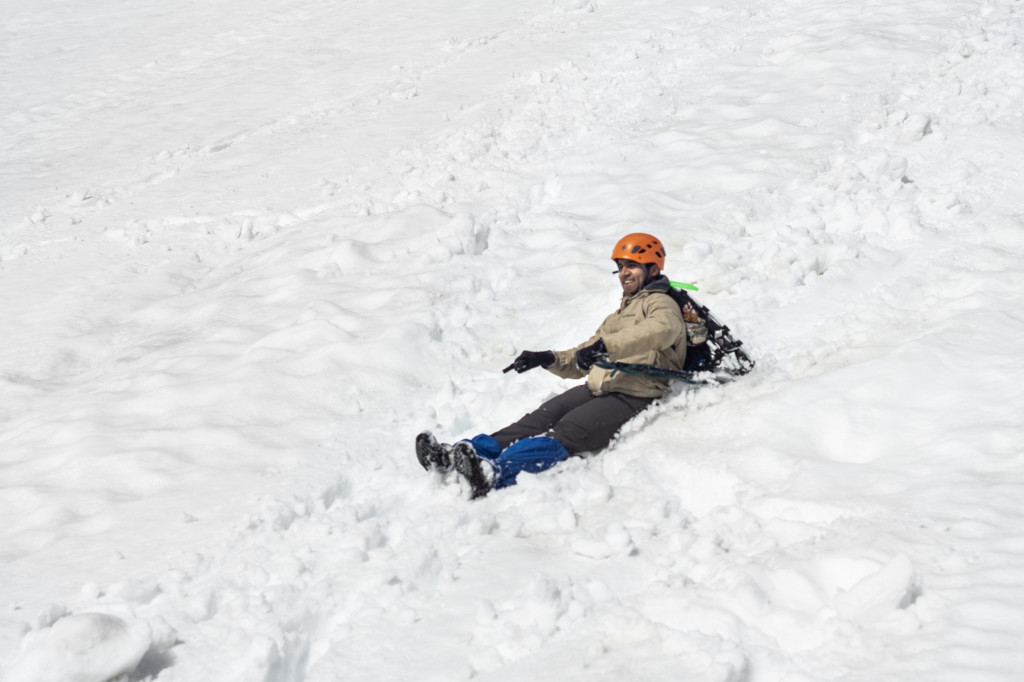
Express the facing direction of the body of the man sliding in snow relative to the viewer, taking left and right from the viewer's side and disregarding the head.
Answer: facing the viewer and to the left of the viewer

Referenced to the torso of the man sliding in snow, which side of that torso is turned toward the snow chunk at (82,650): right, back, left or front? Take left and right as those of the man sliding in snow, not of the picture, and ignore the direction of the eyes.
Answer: front
